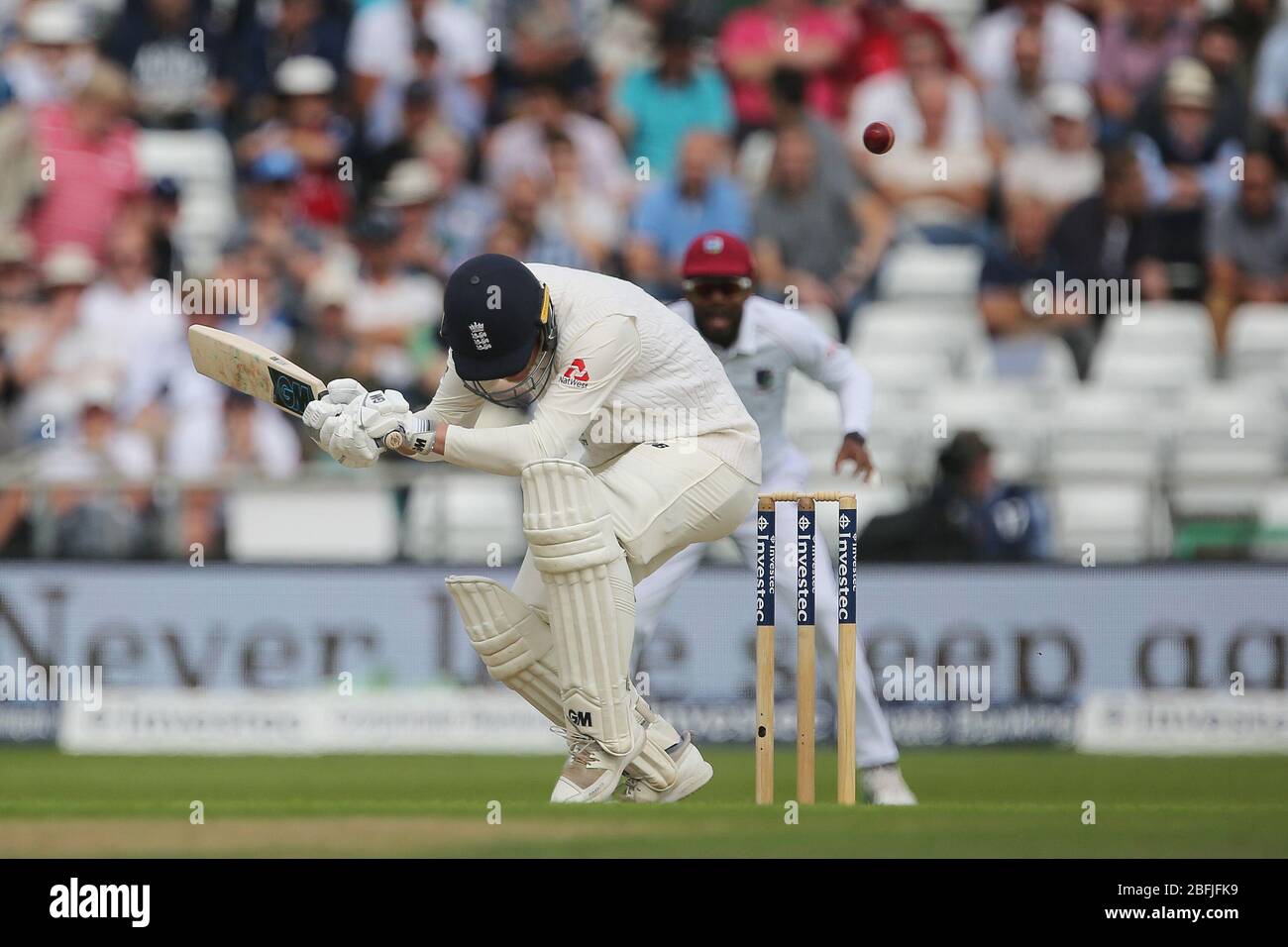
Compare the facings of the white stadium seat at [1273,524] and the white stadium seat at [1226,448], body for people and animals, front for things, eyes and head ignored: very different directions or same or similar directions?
same or similar directions

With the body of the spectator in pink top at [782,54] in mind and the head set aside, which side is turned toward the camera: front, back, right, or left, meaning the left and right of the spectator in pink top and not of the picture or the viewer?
front

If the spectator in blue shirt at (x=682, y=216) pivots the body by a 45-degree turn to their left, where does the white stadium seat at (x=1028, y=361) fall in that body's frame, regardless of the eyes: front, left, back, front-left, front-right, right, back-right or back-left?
front-left

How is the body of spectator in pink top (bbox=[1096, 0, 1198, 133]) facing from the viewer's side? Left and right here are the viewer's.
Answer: facing the viewer

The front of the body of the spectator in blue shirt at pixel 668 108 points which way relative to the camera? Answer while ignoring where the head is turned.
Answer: toward the camera

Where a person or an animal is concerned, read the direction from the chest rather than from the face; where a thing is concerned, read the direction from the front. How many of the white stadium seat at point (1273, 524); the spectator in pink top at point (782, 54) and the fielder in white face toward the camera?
3

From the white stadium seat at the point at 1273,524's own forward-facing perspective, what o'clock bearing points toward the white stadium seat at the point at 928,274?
the white stadium seat at the point at 928,274 is roughly at 4 o'clock from the white stadium seat at the point at 1273,524.

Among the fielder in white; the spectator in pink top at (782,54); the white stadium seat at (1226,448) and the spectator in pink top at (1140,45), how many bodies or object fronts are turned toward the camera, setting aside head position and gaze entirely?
4

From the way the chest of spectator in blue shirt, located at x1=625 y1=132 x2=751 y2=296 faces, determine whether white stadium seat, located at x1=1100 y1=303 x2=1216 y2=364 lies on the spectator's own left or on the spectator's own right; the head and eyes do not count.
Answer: on the spectator's own left

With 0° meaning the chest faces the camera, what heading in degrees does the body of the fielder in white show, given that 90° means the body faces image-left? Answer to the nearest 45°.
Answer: approximately 0°

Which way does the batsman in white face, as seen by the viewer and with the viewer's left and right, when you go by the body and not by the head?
facing the viewer and to the left of the viewer

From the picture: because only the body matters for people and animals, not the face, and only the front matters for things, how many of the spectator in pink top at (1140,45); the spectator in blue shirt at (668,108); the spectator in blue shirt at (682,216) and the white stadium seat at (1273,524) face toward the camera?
4

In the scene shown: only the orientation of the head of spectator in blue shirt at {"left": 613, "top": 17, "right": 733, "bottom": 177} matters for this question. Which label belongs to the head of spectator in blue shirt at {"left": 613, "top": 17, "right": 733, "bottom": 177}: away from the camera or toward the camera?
toward the camera

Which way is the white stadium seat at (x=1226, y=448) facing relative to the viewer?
toward the camera

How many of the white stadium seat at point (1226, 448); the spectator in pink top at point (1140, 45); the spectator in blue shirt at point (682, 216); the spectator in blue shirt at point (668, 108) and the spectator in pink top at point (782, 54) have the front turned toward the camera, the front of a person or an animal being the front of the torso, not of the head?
5
